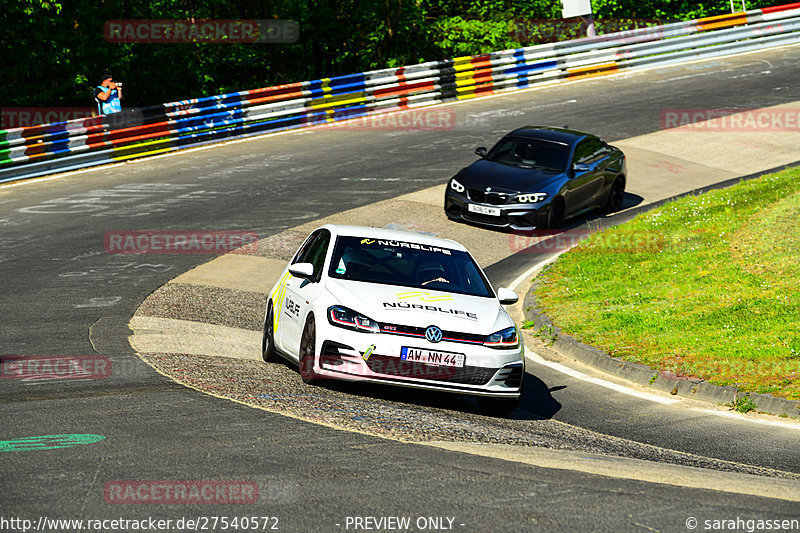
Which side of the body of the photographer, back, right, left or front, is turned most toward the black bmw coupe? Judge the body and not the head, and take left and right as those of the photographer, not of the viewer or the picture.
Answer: front

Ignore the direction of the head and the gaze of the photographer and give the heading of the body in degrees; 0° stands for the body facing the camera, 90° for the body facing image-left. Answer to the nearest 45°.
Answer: approximately 315°

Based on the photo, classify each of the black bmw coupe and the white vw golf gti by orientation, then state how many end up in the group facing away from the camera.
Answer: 0

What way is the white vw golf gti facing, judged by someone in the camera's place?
facing the viewer and to the right of the viewer

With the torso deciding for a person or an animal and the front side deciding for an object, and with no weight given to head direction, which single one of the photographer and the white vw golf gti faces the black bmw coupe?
the photographer

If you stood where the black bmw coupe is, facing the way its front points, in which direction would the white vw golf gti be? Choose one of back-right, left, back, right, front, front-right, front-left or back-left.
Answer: front-left

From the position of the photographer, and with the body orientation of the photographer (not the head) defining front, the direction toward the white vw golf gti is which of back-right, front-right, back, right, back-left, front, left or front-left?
front-right

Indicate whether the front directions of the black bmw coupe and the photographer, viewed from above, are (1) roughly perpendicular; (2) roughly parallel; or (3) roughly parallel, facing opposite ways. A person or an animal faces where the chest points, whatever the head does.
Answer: roughly perpendicular

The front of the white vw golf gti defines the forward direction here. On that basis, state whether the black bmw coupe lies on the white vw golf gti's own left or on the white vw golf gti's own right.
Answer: on the white vw golf gti's own left

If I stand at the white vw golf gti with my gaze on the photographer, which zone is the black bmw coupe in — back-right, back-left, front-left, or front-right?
front-right

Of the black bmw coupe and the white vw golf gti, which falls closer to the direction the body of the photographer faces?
the black bmw coupe
